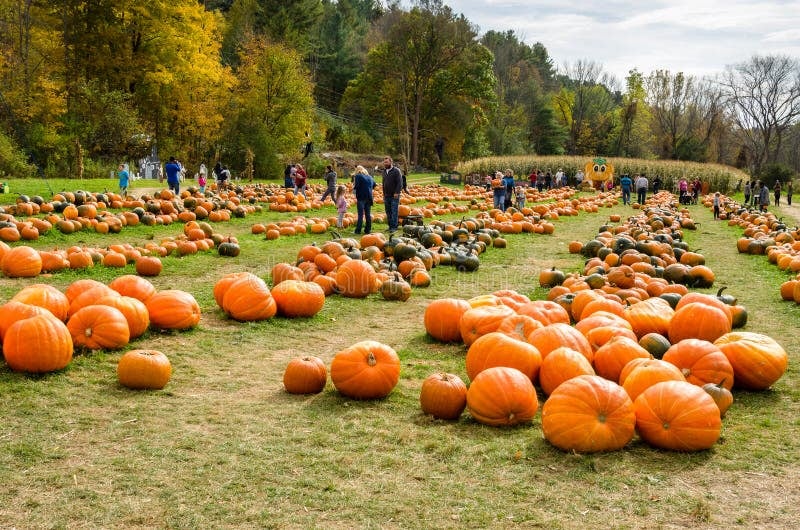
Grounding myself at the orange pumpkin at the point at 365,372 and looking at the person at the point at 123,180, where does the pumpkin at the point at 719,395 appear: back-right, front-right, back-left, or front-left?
back-right

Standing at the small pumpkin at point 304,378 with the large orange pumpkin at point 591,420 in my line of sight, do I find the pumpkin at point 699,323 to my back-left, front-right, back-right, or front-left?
front-left

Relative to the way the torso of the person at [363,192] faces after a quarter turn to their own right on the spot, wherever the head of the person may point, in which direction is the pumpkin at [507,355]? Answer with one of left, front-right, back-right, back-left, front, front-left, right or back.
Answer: right

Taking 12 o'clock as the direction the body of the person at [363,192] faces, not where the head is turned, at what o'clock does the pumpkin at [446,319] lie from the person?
The pumpkin is roughly at 6 o'clock from the person.

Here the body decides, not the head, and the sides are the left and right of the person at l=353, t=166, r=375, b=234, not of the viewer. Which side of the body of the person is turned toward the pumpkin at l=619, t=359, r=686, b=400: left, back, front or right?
back

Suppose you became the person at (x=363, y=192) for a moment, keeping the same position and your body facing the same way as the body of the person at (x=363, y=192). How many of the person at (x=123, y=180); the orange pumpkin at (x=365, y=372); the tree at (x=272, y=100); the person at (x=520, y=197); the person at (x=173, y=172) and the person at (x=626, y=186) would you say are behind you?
1

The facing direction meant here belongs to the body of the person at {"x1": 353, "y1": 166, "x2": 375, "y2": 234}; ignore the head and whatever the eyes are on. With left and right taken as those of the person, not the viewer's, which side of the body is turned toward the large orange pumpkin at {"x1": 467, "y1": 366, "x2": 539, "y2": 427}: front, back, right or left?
back

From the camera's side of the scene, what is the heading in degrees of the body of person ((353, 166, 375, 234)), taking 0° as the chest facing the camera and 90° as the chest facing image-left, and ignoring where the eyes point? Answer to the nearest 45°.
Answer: approximately 180°
